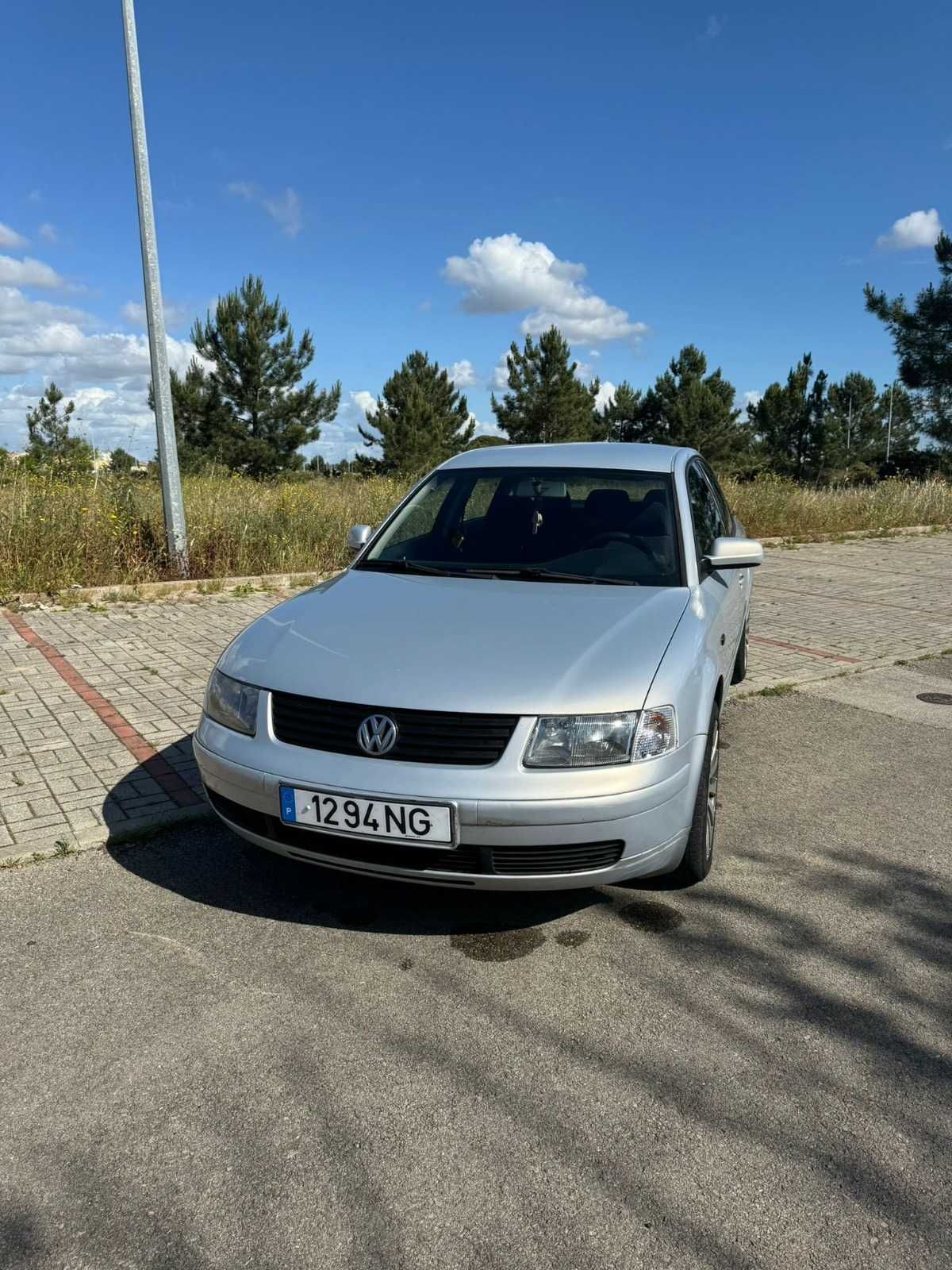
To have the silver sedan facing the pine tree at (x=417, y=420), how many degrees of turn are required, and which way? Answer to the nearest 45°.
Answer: approximately 135° to its right

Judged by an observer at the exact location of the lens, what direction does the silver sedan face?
facing the viewer and to the left of the viewer

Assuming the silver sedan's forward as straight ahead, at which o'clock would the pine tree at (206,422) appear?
The pine tree is roughly at 4 o'clock from the silver sedan.

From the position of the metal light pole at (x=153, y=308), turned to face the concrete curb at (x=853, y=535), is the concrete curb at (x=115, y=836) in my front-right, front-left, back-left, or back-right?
back-right

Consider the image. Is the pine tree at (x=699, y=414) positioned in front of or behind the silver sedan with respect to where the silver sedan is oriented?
behind

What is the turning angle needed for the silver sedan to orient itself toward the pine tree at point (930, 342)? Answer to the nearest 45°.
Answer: approximately 180°

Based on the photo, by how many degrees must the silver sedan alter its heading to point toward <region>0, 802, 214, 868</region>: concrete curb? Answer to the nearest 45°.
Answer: approximately 90° to its right

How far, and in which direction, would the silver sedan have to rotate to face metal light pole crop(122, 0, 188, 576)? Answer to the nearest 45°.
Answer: approximately 90° to its right

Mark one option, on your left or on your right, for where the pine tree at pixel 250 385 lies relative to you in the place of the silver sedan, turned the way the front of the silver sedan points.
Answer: on your right

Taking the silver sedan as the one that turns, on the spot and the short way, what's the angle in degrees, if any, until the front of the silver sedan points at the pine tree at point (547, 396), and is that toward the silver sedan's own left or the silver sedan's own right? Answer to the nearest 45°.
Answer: approximately 135° to the silver sedan's own right

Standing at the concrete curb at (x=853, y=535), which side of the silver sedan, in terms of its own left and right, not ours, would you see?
back
